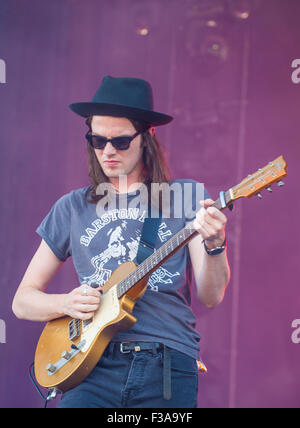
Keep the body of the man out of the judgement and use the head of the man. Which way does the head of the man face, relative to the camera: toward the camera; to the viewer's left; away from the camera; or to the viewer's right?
toward the camera

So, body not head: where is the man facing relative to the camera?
toward the camera
